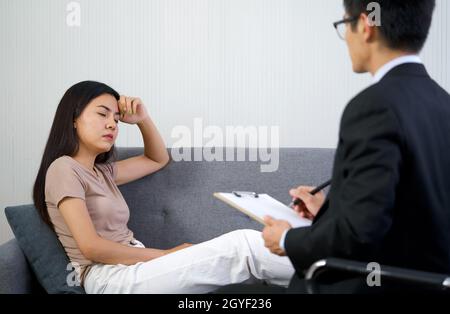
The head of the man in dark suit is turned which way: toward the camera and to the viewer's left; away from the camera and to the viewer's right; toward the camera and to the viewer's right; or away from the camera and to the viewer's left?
away from the camera and to the viewer's left

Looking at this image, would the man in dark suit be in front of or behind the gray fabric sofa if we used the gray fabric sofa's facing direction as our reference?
in front

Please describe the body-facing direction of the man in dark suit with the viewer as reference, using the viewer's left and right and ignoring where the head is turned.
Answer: facing away from the viewer and to the left of the viewer

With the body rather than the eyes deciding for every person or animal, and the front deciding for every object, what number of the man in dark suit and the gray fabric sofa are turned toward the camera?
1

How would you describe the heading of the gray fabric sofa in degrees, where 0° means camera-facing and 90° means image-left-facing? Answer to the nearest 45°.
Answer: approximately 0°

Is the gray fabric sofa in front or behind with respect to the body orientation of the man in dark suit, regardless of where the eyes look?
in front

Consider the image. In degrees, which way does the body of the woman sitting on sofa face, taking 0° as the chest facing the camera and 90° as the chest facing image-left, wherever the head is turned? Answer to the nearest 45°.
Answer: approximately 315°

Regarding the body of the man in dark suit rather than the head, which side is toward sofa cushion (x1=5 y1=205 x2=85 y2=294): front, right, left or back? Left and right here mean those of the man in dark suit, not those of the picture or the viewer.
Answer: front
